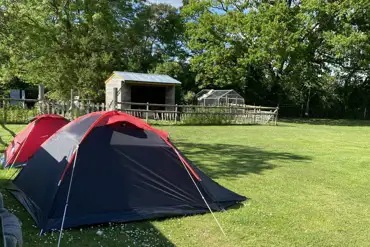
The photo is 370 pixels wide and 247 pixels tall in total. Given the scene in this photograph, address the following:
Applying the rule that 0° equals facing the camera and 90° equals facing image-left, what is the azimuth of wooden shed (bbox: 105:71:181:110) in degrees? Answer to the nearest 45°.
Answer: approximately 315°

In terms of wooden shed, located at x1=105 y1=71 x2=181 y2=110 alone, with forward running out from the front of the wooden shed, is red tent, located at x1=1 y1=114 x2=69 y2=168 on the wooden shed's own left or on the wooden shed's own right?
on the wooden shed's own right

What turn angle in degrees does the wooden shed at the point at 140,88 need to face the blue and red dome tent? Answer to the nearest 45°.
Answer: approximately 45° to its right

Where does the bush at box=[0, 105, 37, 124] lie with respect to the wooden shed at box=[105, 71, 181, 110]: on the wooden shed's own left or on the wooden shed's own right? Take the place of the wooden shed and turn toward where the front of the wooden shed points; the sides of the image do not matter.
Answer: on the wooden shed's own right

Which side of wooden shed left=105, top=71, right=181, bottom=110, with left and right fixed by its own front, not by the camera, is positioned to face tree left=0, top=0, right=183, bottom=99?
back

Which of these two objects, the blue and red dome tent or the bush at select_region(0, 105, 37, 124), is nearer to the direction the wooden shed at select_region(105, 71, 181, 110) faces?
the blue and red dome tent
